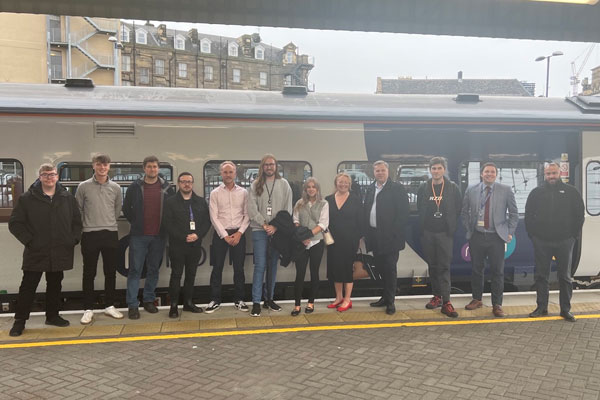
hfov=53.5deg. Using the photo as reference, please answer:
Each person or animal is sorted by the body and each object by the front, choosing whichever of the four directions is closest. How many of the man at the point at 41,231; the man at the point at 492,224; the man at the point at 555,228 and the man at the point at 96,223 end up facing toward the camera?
4

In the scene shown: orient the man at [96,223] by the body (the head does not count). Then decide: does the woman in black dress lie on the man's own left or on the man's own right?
on the man's own left

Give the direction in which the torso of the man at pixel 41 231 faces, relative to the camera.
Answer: toward the camera

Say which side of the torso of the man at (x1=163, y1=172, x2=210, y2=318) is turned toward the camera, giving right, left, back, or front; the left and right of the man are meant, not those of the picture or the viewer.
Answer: front

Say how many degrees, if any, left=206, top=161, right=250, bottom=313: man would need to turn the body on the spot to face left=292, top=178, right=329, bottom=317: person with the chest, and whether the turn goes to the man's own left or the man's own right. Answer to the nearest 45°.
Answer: approximately 90° to the man's own left

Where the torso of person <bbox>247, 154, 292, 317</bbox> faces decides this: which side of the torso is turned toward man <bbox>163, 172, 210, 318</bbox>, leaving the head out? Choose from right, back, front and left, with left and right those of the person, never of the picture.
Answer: right

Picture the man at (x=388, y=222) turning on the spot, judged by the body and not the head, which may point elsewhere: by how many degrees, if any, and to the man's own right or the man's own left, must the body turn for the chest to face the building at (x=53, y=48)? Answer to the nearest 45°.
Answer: approximately 90° to the man's own right

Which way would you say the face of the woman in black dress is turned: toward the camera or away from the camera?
toward the camera

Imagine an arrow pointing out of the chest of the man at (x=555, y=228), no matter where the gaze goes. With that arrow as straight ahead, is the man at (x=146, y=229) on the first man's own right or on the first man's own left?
on the first man's own right

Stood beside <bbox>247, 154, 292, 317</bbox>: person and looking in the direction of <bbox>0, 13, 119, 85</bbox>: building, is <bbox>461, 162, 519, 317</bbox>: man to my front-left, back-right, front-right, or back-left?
back-right

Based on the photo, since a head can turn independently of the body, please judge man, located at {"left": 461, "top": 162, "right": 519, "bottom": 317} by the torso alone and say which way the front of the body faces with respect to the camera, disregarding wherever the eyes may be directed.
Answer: toward the camera

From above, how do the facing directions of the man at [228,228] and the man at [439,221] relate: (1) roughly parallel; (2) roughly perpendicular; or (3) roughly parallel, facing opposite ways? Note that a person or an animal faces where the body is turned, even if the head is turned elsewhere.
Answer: roughly parallel

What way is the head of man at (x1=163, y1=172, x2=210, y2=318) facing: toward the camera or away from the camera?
toward the camera
